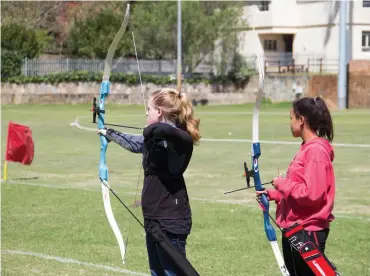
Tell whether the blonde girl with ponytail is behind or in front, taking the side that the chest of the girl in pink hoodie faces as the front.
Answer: in front

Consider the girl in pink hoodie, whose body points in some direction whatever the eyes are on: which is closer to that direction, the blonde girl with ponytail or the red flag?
the blonde girl with ponytail

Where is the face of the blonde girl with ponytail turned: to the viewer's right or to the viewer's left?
to the viewer's left

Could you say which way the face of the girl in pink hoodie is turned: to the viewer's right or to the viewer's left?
to the viewer's left

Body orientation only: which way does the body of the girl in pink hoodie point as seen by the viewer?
to the viewer's left

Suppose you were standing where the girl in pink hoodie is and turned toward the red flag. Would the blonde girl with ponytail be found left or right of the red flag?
left

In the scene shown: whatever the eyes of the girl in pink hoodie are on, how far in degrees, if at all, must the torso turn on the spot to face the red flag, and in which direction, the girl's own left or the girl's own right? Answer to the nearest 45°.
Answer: approximately 45° to the girl's own right
